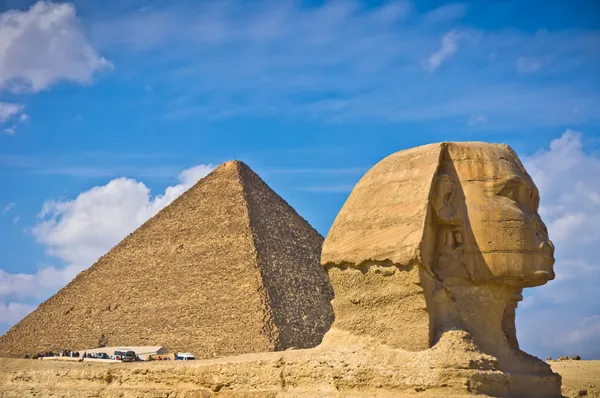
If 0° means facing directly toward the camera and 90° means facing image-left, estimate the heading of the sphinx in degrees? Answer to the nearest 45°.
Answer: approximately 270°
